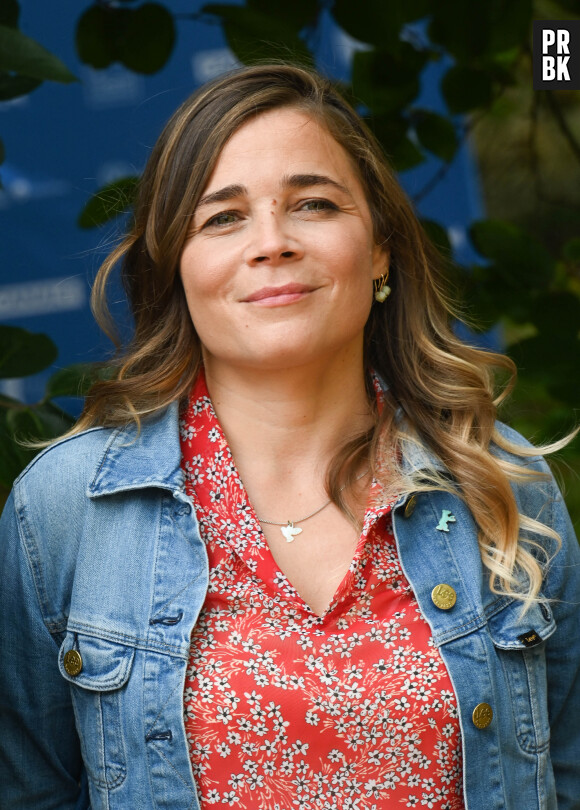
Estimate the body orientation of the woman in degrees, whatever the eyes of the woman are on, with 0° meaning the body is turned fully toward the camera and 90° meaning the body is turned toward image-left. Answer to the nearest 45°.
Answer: approximately 0°
